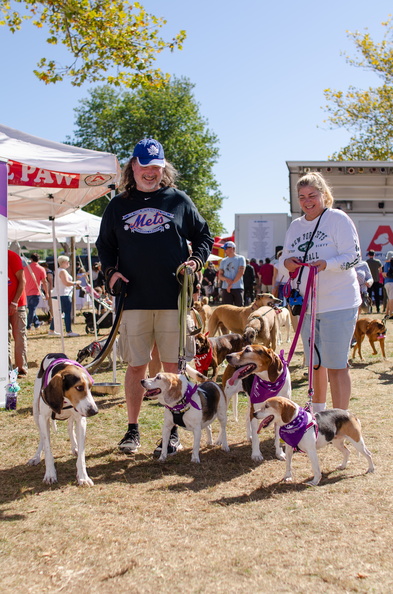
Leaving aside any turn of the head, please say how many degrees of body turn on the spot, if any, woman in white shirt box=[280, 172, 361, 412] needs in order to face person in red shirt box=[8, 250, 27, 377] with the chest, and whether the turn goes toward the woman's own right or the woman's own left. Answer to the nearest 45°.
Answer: approximately 90° to the woman's own right

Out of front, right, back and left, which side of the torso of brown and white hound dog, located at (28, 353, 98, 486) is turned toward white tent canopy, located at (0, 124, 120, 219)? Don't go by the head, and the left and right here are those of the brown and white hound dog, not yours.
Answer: back

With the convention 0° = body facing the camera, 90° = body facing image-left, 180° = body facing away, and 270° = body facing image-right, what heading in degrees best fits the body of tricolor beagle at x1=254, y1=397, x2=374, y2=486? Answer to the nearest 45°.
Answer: approximately 45°

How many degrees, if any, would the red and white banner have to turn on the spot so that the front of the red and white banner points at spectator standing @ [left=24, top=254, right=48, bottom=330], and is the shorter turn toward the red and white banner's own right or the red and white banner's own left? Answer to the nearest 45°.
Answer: approximately 180°

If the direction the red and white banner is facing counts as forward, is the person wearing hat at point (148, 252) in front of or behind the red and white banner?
in front

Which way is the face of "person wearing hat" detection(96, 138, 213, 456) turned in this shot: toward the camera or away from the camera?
toward the camera

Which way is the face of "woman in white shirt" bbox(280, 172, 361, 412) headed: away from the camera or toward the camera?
toward the camera

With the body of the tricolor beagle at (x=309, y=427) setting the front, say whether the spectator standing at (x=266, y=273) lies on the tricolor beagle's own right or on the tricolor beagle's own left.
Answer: on the tricolor beagle's own right

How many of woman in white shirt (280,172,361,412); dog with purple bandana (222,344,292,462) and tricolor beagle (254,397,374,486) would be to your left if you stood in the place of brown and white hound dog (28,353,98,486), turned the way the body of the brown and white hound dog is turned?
3

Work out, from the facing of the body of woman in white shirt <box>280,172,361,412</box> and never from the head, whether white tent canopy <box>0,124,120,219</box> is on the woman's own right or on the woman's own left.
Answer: on the woman's own right

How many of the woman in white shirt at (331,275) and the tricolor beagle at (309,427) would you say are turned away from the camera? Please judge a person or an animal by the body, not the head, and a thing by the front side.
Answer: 0

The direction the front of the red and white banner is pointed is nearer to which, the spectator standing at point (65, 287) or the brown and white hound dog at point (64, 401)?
the brown and white hound dog

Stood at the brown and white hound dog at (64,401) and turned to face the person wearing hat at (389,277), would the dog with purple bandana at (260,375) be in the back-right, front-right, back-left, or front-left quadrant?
front-right
